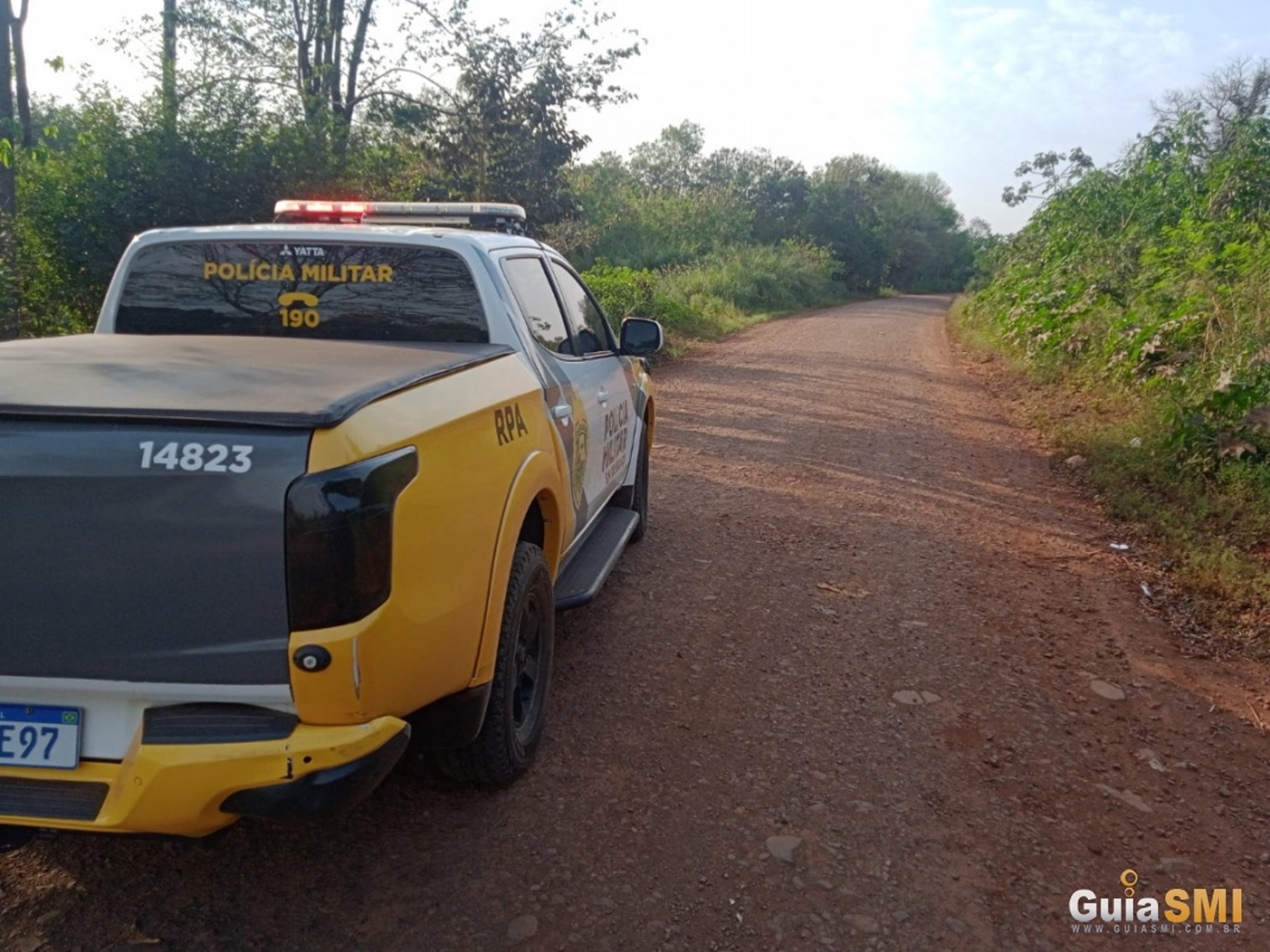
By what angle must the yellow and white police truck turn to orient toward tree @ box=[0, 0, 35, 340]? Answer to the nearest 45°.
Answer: approximately 45° to its left

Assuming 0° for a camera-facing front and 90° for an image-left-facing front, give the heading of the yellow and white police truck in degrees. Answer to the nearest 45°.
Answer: approximately 225°
